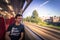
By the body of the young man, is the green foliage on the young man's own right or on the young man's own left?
on the young man's own left

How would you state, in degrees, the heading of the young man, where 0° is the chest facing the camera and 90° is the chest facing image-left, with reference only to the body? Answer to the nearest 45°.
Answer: approximately 0°
